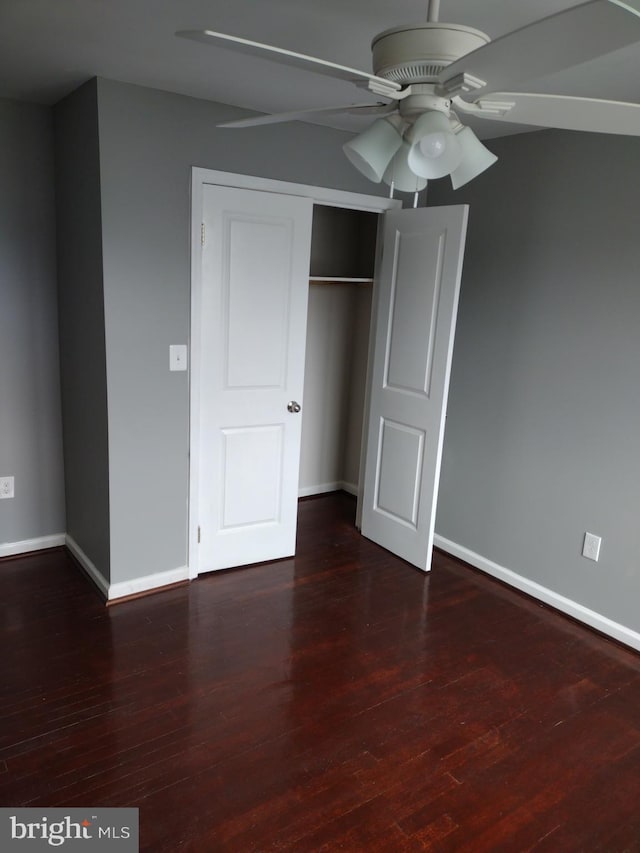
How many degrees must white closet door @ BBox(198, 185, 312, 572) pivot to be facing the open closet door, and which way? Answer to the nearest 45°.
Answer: approximately 90° to its left

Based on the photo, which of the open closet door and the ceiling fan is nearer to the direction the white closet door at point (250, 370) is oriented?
the ceiling fan

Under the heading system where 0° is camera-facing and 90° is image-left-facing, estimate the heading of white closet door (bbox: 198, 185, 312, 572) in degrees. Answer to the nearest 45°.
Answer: approximately 0°

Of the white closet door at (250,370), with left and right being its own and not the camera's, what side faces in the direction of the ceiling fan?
front
